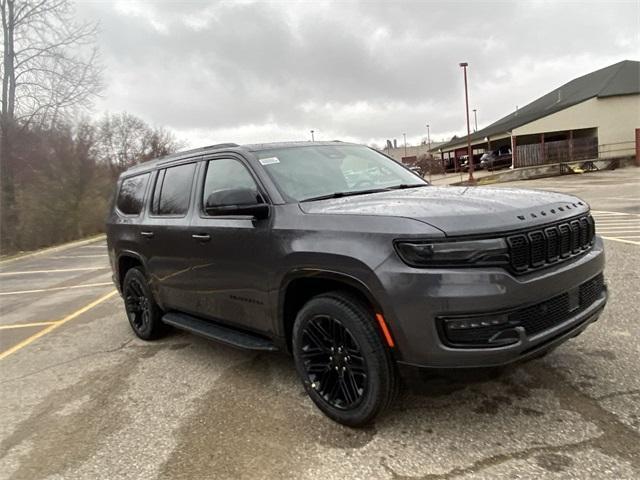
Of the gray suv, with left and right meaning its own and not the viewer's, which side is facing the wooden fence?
left

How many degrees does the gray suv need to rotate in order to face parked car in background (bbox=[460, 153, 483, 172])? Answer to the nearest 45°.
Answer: approximately 135° to its left

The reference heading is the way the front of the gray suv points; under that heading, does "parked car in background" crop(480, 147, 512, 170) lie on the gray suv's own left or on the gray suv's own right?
on the gray suv's own left

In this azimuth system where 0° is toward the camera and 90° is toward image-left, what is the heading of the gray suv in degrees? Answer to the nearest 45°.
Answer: approximately 315°
